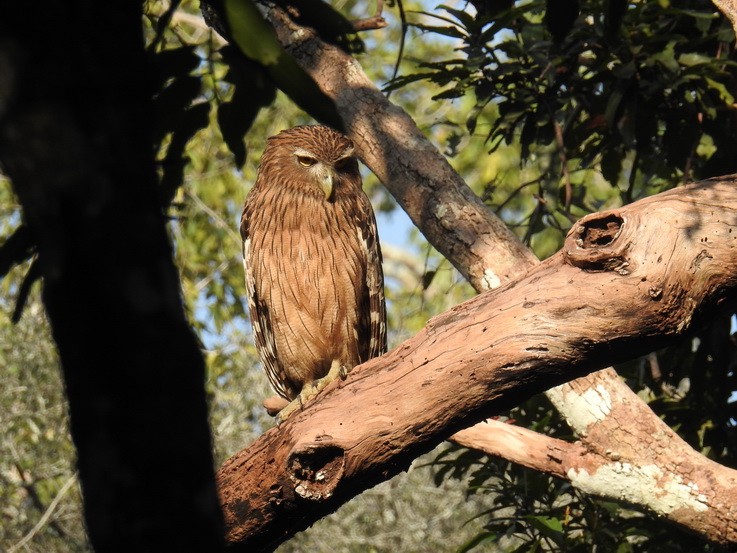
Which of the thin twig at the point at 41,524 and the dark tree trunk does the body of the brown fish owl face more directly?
the dark tree trunk

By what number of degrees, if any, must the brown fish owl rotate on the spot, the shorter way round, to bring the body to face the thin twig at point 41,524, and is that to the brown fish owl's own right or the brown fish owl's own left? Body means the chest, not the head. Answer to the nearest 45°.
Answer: approximately 135° to the brown fish owl's own right

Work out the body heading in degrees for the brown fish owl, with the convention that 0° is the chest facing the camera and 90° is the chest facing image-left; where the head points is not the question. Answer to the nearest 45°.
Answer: approximately 0°

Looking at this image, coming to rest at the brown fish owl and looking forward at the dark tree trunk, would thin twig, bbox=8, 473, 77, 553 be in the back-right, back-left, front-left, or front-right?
back-right
